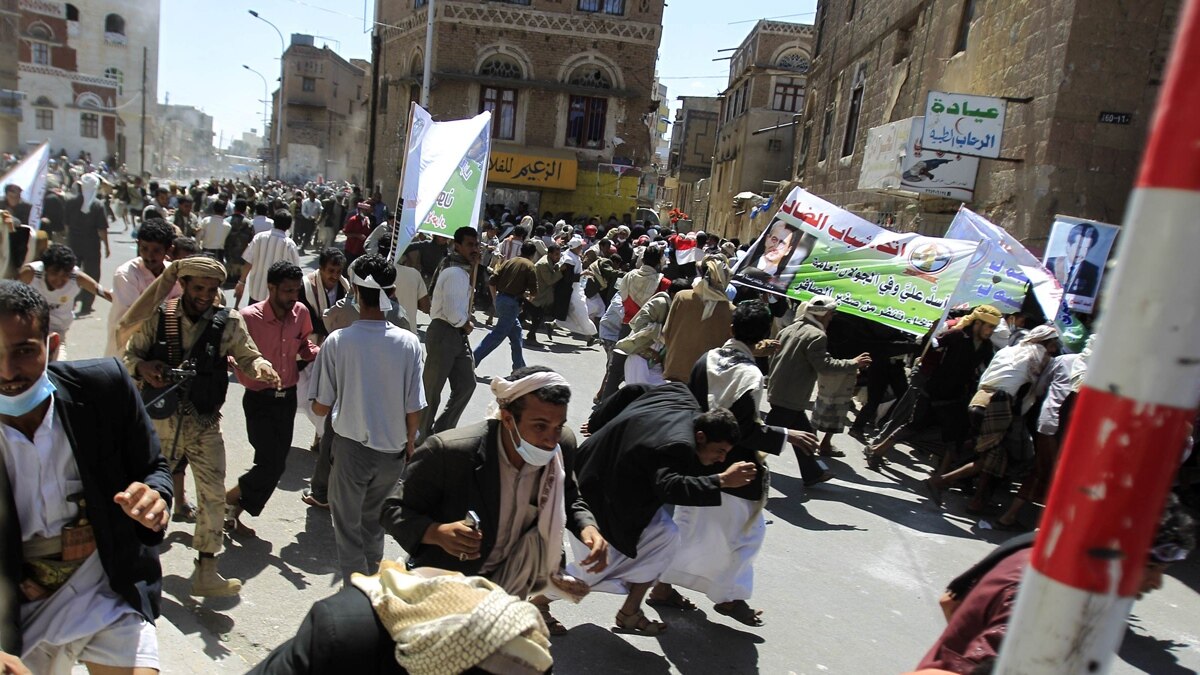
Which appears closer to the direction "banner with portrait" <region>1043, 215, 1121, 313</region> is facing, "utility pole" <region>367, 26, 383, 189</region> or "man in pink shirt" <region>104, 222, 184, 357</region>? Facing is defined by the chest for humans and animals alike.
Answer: the man in pink shirt

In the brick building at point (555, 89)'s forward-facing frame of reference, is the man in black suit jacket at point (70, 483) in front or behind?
in front

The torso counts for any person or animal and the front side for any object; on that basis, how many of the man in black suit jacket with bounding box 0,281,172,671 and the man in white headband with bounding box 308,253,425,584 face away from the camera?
1

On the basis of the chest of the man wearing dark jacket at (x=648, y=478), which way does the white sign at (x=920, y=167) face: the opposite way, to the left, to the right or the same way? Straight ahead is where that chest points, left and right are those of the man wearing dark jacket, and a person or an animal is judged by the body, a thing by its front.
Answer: to the right

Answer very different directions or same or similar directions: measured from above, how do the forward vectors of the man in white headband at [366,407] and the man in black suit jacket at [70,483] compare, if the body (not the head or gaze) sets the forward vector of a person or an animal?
very different directions

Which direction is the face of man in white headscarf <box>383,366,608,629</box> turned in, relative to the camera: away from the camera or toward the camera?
toward the camera

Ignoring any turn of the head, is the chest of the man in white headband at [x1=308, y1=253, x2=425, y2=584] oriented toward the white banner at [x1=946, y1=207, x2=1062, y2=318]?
no

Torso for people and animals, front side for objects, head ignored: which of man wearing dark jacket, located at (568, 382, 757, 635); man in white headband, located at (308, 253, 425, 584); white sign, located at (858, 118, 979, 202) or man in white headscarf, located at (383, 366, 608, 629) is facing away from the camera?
man in white headband, located at (308, 253, 425, 584)

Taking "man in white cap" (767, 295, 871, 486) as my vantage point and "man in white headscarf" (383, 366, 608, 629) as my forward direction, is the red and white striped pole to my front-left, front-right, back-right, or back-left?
front-left

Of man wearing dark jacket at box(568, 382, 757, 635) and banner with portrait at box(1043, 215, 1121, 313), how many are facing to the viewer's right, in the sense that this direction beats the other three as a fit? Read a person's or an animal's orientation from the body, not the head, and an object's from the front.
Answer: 1

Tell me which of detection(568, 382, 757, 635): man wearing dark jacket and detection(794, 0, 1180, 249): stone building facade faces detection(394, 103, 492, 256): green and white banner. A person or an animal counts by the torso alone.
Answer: the stone building facade

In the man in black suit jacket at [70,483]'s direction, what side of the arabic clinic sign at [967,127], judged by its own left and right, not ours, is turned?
front

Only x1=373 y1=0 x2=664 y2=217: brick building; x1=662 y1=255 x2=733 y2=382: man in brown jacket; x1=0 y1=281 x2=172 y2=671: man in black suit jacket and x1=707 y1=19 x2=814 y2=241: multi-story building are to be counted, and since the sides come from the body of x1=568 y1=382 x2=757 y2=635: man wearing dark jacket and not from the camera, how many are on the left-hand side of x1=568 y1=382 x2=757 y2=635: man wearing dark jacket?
3

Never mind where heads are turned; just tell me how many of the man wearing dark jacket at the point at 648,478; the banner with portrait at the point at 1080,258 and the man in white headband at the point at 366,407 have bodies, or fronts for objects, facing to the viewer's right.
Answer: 1

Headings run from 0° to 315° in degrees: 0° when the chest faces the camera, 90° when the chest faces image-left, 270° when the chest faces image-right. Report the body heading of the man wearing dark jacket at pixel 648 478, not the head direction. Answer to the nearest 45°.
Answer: approximately 270°

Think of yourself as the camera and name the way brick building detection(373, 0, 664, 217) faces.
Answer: facing the viewer

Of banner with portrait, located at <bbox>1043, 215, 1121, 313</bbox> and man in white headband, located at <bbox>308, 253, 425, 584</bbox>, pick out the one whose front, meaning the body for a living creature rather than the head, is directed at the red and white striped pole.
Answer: the banner with portrait

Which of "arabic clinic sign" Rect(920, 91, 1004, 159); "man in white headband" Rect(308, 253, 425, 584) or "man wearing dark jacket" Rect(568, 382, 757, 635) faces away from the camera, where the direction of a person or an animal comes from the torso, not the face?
the man in white headband

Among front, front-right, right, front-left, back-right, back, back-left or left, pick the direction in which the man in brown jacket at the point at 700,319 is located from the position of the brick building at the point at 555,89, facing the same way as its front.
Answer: front

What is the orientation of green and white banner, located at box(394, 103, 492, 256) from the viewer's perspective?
toward the camera

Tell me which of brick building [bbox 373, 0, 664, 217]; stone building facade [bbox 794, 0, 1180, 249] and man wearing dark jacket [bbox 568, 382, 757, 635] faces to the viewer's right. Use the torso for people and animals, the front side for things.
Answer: the man wearing dark jacket

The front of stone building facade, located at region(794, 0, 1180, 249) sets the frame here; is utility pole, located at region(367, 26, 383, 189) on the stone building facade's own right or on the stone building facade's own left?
on the stone building facade's own right

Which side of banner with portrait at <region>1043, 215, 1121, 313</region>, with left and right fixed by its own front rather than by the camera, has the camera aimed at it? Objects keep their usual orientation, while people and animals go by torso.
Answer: front
